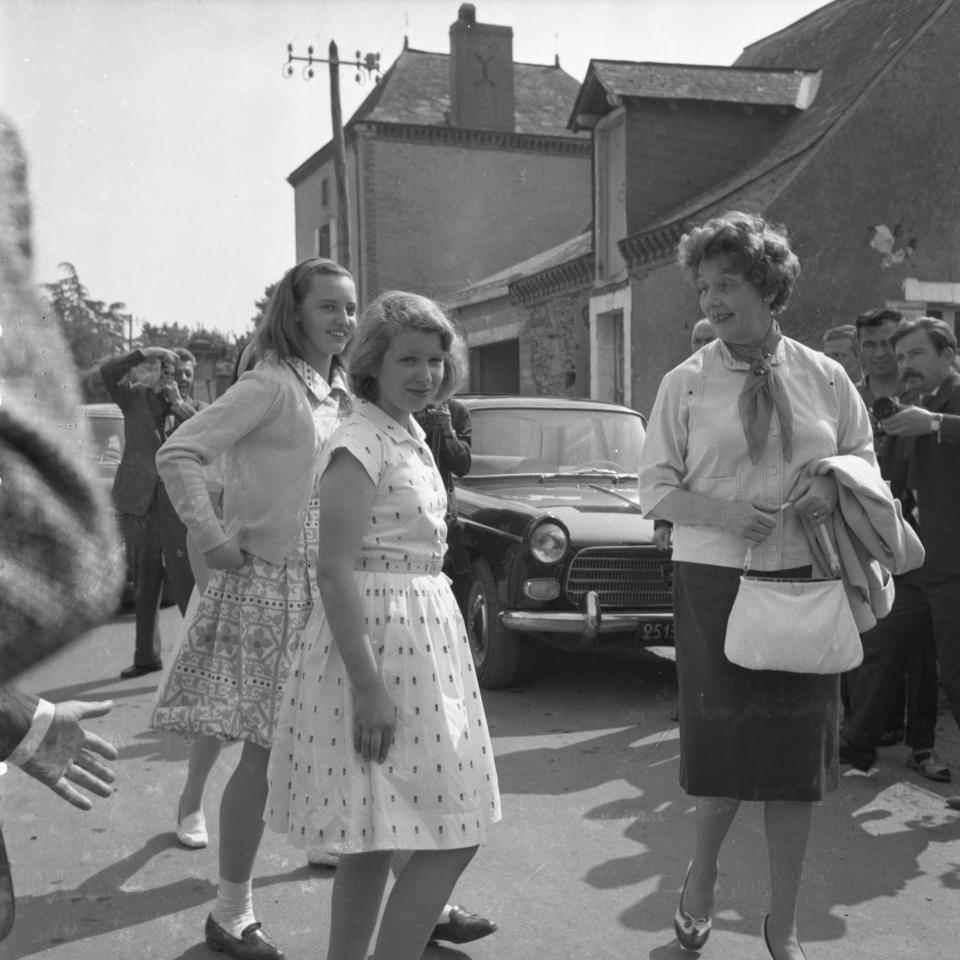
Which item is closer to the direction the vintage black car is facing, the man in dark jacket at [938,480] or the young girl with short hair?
the man in dark jacket

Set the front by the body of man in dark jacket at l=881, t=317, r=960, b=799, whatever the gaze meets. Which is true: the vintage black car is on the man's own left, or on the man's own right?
on the man's own right

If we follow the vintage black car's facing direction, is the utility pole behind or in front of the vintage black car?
behind

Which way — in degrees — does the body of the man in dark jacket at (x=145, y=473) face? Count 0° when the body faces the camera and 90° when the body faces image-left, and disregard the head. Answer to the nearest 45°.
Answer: approximately 315°

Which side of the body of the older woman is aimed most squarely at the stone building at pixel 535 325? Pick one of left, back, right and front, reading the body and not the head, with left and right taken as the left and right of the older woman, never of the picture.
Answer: back

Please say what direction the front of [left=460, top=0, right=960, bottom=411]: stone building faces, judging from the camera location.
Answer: facing to the left of the viewer
